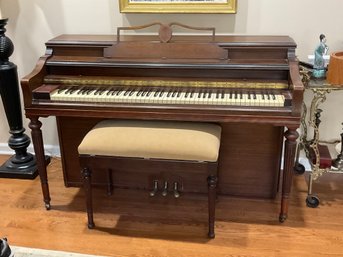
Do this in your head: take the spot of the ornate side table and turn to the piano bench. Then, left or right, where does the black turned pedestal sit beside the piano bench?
right

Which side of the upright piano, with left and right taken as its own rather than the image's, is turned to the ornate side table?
left

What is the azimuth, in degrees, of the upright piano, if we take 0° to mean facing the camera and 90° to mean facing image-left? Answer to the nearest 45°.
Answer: approximately 0°

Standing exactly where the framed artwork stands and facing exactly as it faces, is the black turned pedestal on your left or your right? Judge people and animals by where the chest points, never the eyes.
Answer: on your right

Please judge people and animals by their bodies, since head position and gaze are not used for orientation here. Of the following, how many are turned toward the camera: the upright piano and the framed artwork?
2
